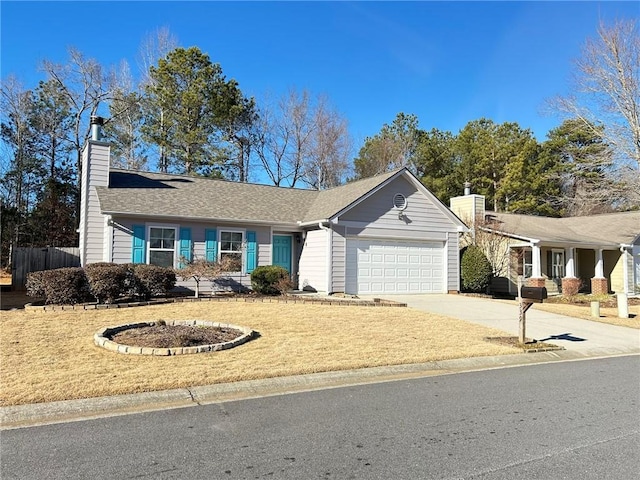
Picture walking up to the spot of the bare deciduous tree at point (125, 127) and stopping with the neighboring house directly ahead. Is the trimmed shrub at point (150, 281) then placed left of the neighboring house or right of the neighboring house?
right

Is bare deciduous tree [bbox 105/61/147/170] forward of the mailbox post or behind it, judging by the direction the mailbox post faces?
behind

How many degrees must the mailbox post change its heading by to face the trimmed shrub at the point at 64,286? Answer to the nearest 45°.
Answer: approximately 135° to its right

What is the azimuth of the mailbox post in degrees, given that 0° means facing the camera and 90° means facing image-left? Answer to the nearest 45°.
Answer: approximately 315°

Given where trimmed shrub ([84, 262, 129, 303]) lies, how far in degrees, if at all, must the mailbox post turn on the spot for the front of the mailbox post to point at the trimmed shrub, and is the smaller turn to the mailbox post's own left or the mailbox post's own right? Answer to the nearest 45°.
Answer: approximately 135° to the mailbox post's own right

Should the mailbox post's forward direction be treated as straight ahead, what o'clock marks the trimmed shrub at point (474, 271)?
The trimmed shrub is roughly at 7 o'clock from the mailbox post.

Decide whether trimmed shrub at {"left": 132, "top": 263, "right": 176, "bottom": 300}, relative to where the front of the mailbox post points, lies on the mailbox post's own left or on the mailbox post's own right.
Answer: on the mailbox post's own right

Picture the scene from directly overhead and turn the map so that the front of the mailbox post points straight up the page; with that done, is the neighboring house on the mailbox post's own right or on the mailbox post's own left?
on the mailbox post's own left

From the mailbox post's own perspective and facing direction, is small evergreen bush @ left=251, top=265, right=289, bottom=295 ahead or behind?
behind
